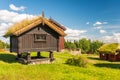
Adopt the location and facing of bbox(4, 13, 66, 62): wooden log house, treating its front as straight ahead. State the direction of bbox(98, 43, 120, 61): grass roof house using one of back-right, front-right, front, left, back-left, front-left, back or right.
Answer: back-left

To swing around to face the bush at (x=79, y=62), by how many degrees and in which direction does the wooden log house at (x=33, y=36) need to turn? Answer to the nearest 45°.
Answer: approximately 90° to its left

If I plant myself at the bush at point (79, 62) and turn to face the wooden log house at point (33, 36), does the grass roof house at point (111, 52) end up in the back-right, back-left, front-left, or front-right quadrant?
back-right

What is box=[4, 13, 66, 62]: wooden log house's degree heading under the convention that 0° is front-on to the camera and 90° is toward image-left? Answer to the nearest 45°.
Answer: approximately 0°

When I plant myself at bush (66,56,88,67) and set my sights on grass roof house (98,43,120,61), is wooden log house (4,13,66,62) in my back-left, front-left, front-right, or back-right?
back-left

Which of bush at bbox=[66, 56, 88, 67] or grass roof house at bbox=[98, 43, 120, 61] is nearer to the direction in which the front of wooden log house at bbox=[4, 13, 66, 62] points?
the bush
